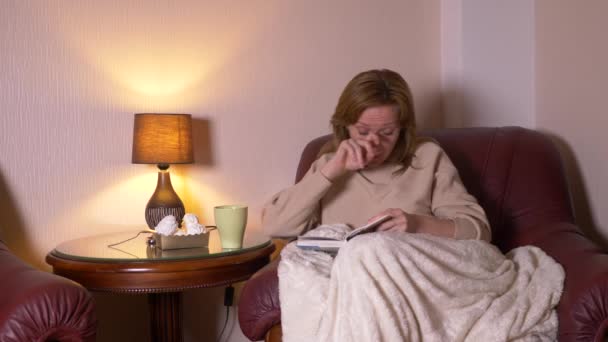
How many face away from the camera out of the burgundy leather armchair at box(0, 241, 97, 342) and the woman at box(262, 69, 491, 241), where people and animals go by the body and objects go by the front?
0

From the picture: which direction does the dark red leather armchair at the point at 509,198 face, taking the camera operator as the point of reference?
facing the viewer

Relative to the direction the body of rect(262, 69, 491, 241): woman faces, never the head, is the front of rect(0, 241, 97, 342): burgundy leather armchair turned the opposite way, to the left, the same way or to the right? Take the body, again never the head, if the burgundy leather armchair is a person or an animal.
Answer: to the left

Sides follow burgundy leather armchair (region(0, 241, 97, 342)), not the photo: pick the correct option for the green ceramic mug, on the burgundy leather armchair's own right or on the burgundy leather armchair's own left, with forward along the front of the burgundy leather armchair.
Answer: on the burgundy leather armchair's own left

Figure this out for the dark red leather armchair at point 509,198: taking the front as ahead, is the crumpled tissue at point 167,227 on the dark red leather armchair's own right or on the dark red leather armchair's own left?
on the dark red leather armchair's own right

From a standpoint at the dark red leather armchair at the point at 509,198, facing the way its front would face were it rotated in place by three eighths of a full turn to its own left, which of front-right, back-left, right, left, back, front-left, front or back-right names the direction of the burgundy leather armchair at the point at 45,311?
back

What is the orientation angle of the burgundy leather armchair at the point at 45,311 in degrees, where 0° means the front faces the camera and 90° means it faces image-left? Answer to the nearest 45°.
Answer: approximately 315°

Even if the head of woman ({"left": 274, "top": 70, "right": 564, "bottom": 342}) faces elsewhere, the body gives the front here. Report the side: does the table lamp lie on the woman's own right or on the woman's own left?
on the woman's own right

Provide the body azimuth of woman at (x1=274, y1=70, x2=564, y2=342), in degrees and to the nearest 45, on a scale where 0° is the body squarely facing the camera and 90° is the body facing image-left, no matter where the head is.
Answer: approximately 0°
